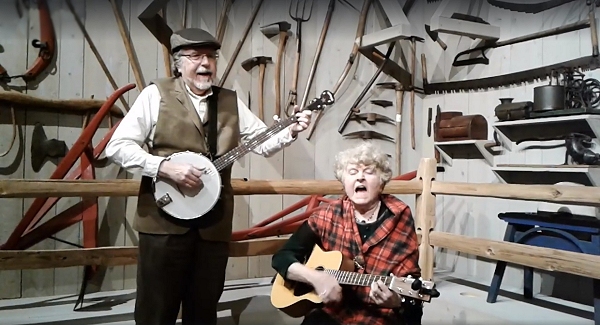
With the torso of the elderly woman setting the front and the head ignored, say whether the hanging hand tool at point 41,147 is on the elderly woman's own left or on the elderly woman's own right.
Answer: on the elderly woman's own right

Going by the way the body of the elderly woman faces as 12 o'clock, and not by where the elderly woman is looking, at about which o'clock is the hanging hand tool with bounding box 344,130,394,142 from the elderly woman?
The hanging hand tool is roughly at 6 o'clock from the elderly woman.

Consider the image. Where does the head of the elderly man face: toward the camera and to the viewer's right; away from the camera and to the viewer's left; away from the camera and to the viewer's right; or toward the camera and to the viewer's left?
toward the camera and to the viewer's right

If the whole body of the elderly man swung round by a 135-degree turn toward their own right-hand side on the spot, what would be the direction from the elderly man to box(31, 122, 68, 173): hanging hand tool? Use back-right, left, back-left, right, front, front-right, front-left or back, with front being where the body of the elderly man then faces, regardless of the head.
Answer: front-right

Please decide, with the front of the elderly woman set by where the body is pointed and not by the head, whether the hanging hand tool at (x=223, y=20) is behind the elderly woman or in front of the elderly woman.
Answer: behind

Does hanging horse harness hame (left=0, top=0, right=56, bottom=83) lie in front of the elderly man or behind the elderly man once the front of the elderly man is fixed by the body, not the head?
behind
